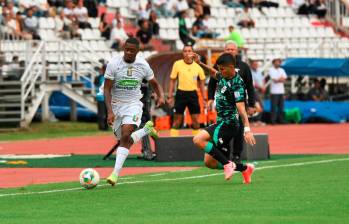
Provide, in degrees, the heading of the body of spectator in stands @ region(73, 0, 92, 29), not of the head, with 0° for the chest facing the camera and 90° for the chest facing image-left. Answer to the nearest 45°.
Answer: approximately 315°

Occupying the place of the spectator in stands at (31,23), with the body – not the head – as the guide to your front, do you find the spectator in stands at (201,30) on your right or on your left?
on your left

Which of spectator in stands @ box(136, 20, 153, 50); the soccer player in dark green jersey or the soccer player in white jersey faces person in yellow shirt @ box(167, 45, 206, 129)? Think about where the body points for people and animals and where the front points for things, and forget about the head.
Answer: the spectator in stands

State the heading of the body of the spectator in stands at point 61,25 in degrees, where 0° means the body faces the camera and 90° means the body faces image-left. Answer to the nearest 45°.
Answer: approximately 315°

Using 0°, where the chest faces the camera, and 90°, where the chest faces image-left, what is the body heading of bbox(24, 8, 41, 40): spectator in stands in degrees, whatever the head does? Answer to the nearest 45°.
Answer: approximately 315°
